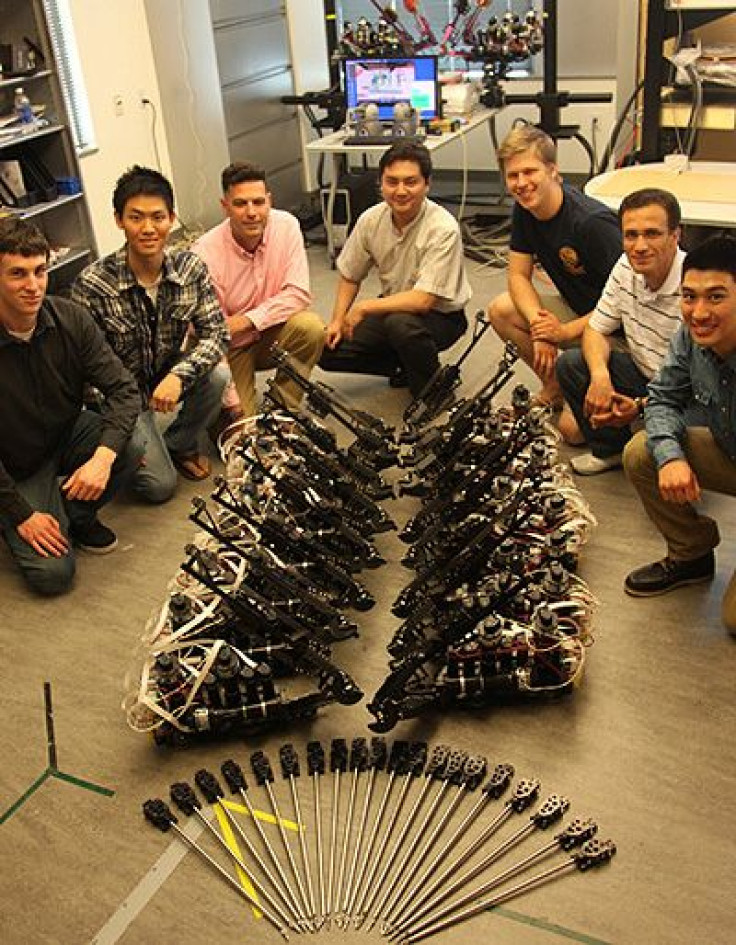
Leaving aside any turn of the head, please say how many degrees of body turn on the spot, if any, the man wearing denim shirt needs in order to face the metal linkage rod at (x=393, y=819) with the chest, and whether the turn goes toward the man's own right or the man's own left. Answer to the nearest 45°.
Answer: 0° — they already face it

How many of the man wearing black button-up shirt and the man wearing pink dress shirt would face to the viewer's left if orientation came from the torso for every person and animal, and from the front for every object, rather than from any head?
0

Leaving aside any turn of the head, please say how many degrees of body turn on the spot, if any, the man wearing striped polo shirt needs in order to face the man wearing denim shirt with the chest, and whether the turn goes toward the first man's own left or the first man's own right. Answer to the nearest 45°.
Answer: approximately 45° to the first man's own left

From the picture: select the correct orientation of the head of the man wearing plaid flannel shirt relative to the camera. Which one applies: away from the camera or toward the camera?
toward the camera

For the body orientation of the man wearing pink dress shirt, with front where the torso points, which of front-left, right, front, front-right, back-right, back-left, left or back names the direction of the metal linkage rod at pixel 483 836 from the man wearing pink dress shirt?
front

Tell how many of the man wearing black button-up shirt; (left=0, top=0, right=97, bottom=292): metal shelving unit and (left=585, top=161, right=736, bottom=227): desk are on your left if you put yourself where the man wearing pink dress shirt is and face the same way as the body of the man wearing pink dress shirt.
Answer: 1

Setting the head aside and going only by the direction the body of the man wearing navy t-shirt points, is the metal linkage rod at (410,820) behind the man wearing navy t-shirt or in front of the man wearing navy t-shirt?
in front

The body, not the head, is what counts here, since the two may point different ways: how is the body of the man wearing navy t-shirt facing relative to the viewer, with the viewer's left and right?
facing the viewer and to the left of the viewer

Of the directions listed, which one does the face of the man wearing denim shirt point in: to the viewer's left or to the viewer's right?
to the viewer's left

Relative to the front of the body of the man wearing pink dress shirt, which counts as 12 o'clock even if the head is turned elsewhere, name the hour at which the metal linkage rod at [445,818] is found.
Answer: The metal linkage rod is roughly at 12 o'clock from the man wearing pink dress shirt.

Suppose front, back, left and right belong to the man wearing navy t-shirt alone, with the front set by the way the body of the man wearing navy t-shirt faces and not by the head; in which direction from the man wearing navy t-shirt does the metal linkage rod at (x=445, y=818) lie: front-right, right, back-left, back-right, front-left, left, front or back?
front-left

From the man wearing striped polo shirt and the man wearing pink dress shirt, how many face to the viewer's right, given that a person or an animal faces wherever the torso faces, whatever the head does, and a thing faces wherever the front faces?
0

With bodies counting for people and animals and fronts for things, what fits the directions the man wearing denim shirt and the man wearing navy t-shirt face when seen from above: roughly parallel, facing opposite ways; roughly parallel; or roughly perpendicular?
roughly parallel

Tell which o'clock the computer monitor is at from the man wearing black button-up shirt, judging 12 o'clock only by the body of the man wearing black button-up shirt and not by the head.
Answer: The computer monitor is roughly at 9 o'clock from the man wearing black button-up shirt.

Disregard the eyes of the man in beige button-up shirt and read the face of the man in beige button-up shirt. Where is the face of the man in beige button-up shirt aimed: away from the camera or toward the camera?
toward the camera

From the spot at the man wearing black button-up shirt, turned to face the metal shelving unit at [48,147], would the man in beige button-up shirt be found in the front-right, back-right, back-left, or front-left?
front-right

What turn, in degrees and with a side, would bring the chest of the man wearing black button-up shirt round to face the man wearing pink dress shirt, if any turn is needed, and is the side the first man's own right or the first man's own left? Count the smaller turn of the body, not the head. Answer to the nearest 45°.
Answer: approximately 90° to the first man's own left

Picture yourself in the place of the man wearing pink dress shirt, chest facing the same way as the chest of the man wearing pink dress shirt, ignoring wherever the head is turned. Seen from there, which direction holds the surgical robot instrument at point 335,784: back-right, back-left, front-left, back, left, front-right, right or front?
front

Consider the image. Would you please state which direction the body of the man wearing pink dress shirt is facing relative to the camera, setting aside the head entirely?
toward the camera
